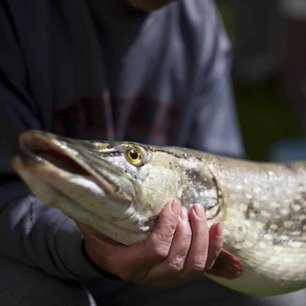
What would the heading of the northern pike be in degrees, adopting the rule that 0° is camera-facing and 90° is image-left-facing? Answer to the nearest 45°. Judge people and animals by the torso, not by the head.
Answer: approximately 90°

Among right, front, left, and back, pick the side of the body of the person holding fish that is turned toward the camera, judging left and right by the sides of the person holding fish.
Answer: front
